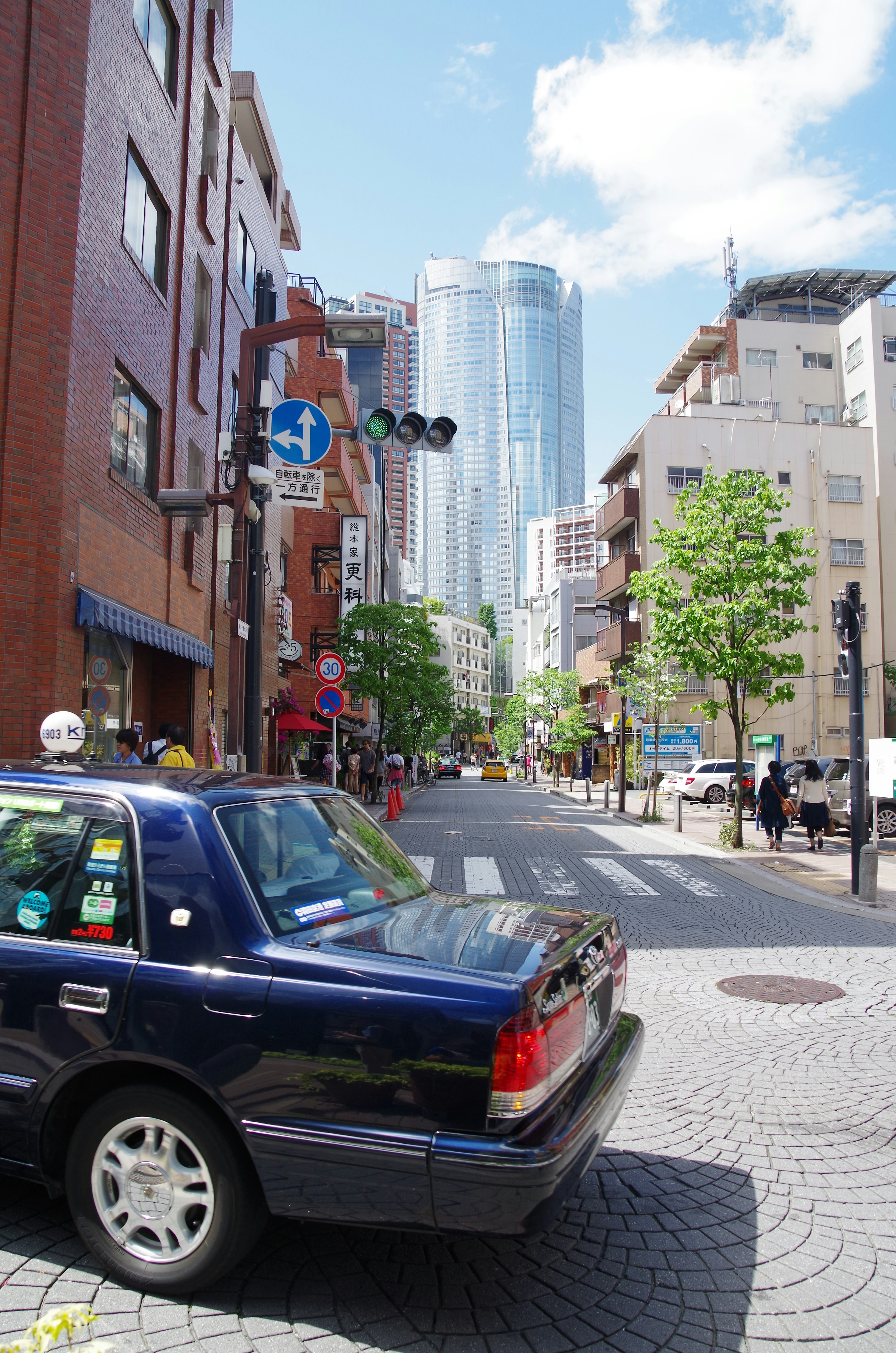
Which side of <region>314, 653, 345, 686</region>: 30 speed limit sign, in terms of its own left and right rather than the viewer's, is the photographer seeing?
front

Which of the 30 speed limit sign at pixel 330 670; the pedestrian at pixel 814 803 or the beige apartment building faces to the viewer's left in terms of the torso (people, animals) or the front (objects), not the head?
the beige apartment building

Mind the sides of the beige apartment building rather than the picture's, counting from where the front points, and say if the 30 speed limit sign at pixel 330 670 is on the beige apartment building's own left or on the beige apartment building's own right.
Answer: on the beige apartment building's own left

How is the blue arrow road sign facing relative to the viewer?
toward the camera

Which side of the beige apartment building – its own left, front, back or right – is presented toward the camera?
left

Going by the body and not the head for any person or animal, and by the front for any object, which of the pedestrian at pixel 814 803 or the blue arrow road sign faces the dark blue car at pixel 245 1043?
the blue arrow road sign
